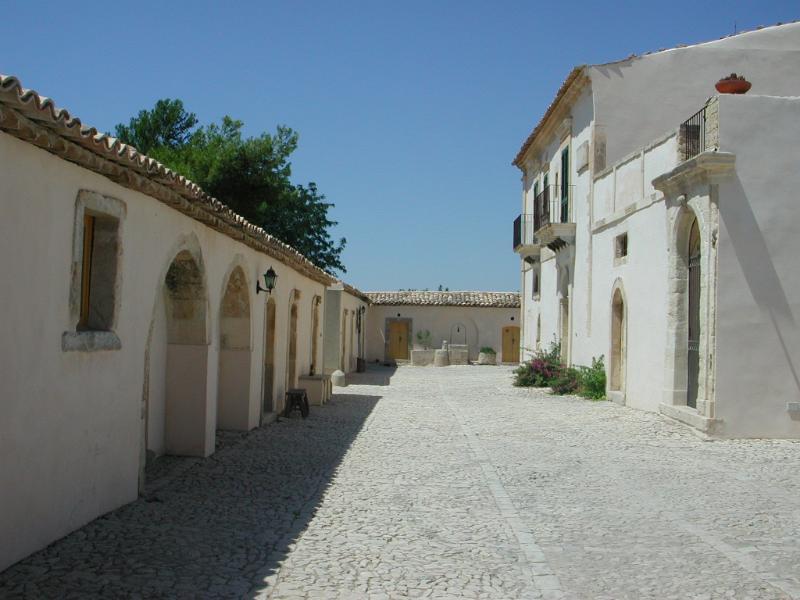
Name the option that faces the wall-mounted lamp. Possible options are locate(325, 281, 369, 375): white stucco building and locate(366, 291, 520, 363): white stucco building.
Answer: locate(366, 291, 520, 363): white stucco building

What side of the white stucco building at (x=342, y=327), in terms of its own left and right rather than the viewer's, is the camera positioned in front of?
right

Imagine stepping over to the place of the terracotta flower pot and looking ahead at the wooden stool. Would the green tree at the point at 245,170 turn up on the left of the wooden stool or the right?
right

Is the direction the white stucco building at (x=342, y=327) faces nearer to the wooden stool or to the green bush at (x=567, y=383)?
the green bush

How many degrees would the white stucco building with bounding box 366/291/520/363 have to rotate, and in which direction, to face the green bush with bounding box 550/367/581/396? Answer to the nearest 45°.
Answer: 0° — it already faces it

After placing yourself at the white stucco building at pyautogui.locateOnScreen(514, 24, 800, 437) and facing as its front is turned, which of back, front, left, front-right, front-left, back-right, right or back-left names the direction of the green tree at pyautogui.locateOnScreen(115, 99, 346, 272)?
front-right

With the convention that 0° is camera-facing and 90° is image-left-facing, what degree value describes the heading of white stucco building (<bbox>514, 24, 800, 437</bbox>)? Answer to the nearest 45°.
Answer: approximately 90°

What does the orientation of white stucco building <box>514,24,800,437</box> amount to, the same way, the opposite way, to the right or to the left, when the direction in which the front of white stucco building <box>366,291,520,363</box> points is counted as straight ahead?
to the right

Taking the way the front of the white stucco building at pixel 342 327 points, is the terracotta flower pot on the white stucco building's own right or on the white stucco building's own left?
on the white stucco building's own right

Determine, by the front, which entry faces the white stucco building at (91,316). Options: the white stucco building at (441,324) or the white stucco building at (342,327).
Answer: the white stucco building at (441,324)

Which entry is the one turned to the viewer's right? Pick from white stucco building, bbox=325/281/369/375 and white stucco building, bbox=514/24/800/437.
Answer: white stucco building, bbox=325/281/369/375

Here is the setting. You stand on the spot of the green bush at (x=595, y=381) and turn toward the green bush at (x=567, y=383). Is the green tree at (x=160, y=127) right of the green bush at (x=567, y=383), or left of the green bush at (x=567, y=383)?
left

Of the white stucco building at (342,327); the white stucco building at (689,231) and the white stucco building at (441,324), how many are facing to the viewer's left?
1

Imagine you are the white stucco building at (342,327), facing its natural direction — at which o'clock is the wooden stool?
The wooden stool is roughly at 3 o'clock from the white stucco building.

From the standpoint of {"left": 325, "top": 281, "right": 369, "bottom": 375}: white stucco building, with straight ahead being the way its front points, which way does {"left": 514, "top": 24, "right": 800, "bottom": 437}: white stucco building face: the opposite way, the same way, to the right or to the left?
the opposite way

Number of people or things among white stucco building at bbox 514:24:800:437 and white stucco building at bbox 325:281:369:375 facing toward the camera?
0
